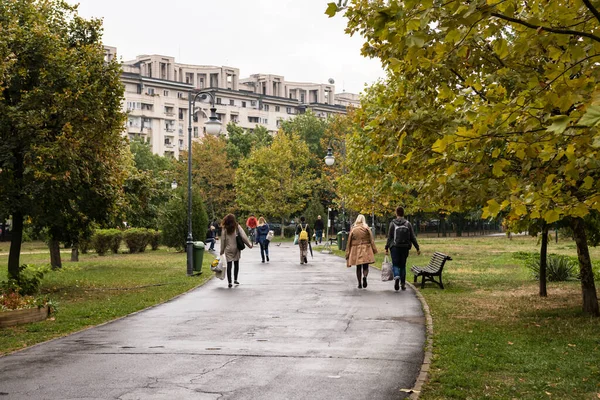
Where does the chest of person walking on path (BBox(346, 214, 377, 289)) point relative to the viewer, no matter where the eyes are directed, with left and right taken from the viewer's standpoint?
facing away from the viewer

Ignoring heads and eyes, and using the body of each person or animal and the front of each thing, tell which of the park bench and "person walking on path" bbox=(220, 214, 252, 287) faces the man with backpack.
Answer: the park bench

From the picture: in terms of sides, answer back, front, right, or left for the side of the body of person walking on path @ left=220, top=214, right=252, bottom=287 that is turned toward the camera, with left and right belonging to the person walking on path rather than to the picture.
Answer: back

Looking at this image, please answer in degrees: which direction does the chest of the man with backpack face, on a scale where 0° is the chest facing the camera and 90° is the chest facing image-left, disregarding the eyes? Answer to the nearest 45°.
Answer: approximately 180°

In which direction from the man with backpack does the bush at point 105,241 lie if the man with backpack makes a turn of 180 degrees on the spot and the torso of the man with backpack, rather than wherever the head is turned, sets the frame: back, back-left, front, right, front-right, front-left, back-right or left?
back-right

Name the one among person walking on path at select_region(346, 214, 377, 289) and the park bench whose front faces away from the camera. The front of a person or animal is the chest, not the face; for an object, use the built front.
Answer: the person walking on path

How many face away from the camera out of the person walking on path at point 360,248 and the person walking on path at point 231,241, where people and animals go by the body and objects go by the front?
2

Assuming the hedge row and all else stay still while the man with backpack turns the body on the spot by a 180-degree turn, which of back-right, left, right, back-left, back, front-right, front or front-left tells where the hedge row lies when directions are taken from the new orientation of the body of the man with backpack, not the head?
back-right

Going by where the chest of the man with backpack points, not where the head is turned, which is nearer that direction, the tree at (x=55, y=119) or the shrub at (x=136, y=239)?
the shrub

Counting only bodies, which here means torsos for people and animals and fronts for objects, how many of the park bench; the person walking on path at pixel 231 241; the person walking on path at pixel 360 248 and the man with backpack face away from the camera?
3

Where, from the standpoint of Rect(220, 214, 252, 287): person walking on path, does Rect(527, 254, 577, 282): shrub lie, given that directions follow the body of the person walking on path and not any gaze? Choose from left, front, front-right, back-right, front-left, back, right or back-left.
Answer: right
